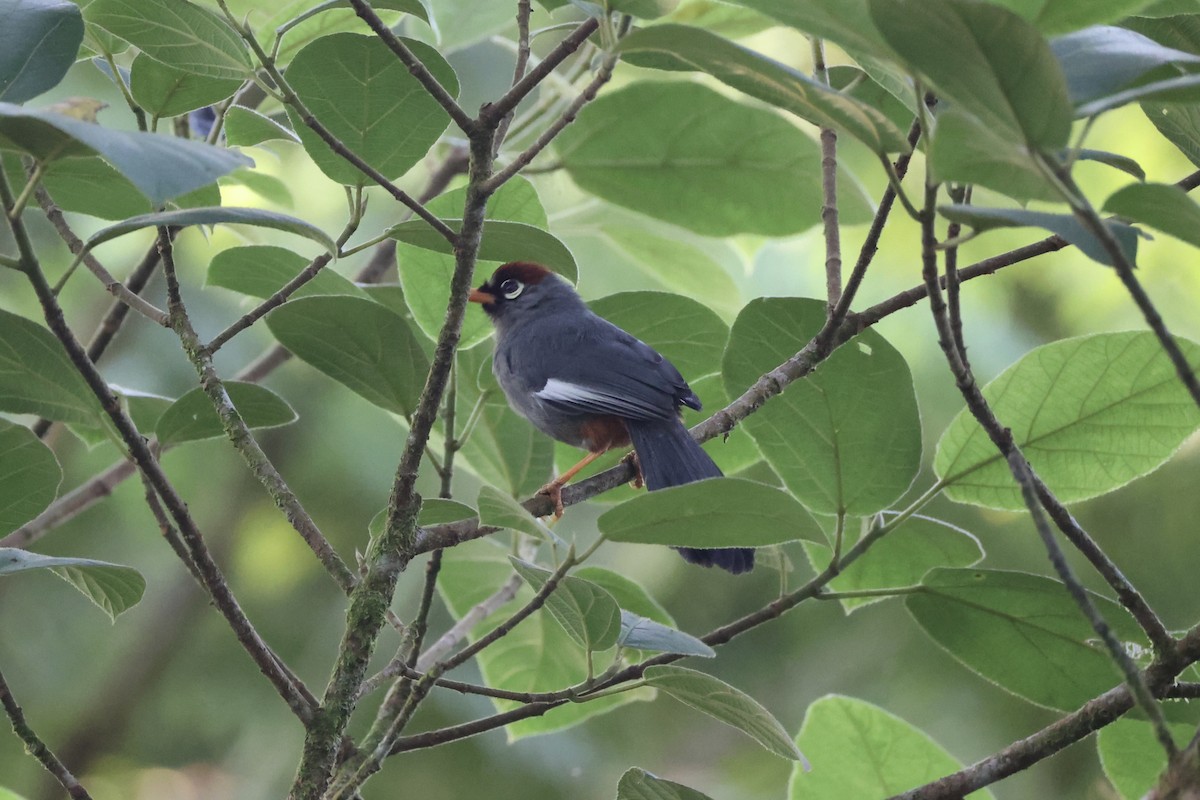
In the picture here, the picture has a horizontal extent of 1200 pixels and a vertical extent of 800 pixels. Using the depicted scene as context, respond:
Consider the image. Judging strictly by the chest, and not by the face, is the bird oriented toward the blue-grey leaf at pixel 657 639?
no

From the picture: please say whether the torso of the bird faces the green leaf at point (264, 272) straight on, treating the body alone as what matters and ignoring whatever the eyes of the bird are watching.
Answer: yes

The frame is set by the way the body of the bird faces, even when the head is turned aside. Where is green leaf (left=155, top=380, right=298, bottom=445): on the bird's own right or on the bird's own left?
on the bird's own left

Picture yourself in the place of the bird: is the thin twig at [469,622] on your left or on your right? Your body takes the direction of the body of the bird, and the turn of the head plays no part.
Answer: on your left

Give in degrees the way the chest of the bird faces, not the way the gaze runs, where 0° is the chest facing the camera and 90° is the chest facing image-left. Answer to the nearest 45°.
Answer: approximately 90°
